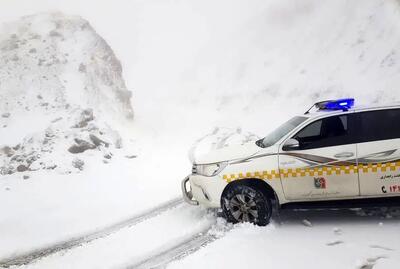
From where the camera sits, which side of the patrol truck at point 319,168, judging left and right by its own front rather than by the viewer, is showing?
left

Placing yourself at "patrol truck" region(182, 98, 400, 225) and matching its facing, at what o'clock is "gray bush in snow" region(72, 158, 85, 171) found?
The gray bush in snow is roughly at 1 o'clock from the patrol truck.

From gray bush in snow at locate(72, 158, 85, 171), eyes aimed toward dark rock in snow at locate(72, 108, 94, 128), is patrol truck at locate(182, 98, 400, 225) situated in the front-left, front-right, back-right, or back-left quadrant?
back-right

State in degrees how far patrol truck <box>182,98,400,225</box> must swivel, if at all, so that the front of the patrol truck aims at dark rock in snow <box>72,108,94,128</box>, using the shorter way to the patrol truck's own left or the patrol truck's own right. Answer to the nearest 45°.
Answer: approximately 45° to the patrol truck's own right

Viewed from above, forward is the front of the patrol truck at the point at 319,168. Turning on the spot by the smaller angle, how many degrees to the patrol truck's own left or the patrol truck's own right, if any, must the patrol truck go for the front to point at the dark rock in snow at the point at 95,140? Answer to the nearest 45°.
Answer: approximately 45° to the patrol truck's own right

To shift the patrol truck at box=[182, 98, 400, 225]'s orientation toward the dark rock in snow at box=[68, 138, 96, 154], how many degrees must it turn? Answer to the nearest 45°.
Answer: approximately 45° to its right
